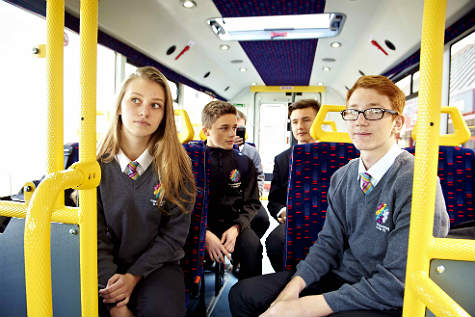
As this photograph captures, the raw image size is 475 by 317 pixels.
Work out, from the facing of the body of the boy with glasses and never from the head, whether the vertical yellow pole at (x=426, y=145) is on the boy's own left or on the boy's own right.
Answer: on the boy's own left

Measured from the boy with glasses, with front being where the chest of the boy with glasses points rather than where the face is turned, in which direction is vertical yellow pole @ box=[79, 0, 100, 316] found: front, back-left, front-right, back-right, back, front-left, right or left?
front

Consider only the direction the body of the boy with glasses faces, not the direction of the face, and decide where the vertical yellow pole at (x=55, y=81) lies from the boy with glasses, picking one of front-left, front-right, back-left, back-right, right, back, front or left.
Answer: front

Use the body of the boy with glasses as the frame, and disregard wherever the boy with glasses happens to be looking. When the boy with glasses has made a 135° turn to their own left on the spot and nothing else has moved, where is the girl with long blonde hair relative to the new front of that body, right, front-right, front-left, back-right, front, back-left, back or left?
back

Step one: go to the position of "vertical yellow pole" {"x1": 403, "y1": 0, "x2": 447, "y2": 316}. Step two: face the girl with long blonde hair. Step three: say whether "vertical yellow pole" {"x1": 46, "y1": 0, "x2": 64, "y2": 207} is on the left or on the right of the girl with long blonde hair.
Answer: left

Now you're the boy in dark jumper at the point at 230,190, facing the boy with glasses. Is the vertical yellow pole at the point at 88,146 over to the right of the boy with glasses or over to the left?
right

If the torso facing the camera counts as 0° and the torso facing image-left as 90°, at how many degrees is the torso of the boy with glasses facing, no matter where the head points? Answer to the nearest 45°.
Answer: approximately 45°

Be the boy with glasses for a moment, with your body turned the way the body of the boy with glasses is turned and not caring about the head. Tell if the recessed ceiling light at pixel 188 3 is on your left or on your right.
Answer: on your right

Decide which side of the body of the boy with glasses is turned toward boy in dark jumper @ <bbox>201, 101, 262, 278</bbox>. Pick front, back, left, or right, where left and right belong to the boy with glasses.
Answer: right

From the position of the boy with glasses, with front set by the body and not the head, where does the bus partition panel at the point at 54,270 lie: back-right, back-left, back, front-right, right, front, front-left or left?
front
